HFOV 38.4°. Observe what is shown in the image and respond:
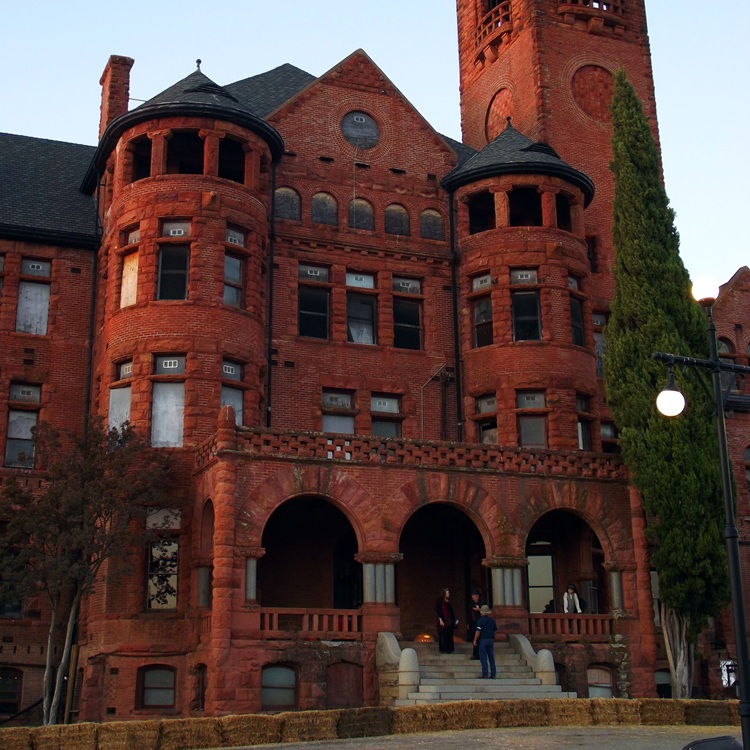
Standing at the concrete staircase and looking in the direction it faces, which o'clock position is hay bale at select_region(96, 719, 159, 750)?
The hay bale is roughly at 1 o'clock from the concrete staircase.

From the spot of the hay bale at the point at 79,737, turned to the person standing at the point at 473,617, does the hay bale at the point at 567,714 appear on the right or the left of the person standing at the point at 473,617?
right

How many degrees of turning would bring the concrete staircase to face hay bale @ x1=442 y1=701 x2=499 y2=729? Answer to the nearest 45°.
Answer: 0° — it already faces it

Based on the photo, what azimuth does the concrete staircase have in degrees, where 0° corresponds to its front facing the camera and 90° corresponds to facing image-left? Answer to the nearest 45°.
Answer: approximately 0°

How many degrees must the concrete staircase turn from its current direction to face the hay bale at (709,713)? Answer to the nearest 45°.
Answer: approximately 45° to its left
